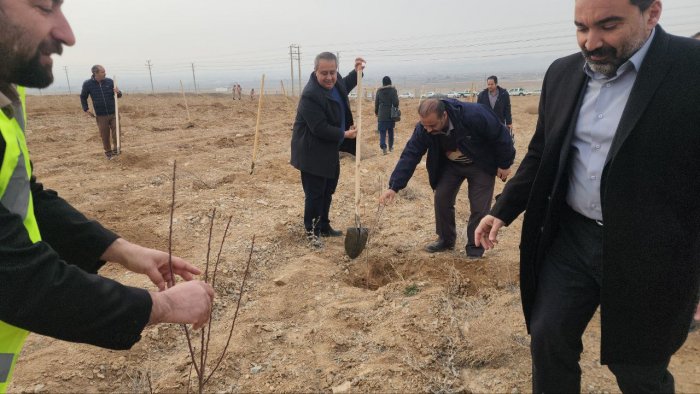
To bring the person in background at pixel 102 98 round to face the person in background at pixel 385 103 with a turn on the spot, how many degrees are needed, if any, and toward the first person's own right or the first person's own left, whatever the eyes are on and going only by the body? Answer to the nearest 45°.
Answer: approximately 45° to the first person's own left

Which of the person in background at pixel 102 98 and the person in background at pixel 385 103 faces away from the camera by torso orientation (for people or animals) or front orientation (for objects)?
the person in background at pixel 385 103

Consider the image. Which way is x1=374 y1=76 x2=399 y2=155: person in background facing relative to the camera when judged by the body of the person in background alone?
away from the camera

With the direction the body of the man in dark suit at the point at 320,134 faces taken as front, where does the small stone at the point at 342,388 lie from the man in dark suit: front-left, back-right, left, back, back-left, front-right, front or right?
front-right

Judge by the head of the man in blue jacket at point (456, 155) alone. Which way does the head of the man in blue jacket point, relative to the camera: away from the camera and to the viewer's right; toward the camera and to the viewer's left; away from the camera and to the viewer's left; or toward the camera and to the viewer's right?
toward the camera and to the viewer's left

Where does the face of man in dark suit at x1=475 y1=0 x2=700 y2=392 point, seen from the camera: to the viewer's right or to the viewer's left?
to the viewer's left

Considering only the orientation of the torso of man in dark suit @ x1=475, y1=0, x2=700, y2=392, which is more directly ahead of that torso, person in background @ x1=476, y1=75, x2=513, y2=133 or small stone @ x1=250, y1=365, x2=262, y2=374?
the small stone

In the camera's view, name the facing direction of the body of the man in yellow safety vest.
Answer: to the viewer's right

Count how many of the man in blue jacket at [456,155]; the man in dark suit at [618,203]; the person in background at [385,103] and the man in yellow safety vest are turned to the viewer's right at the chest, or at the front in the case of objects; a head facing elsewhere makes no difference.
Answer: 1

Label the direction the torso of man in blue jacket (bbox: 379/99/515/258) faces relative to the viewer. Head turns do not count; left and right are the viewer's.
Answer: facing the viewer and to the left of the viewer

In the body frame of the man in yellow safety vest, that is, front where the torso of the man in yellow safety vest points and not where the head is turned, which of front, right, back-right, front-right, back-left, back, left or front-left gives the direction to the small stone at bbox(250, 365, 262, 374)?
front-left

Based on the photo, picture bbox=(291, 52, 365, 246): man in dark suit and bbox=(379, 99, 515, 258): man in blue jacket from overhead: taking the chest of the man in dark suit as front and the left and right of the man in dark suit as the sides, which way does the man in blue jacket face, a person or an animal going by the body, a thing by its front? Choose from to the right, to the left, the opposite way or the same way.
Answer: to the right

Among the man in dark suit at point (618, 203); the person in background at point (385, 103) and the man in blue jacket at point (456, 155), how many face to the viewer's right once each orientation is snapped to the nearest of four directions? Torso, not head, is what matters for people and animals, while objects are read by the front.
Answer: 0

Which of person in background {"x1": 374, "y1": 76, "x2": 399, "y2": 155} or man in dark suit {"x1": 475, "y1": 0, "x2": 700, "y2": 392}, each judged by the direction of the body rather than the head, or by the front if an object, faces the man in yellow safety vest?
the man in dark suit
